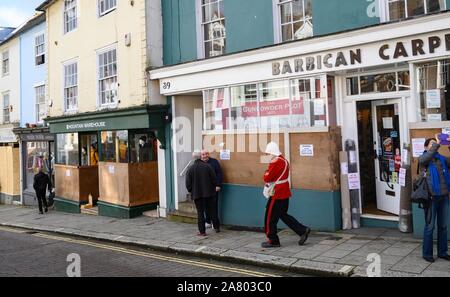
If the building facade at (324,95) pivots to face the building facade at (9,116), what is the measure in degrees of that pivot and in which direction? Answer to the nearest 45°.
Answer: approximately 90° to its right

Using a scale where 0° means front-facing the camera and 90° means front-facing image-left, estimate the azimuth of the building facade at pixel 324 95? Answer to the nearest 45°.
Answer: approximately 45°

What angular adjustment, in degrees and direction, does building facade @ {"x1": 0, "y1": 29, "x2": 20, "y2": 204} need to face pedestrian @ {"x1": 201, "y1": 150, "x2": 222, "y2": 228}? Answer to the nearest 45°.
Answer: approximately 45° to its left

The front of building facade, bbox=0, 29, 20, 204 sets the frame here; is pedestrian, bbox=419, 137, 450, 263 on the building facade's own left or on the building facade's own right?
on the building facade's own left

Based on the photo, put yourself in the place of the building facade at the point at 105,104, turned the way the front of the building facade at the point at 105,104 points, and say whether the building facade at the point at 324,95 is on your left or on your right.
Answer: on your left

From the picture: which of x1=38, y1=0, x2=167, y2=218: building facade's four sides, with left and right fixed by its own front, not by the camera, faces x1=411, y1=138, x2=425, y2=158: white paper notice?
left

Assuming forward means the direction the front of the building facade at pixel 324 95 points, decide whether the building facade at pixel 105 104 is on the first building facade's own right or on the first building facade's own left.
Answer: on the first building facade's own right

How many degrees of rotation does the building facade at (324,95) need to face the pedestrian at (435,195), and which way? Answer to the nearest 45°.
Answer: approximately 90° to its left

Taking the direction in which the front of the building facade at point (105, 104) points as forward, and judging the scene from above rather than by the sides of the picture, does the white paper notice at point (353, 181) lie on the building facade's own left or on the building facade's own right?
on the building facade's own left
